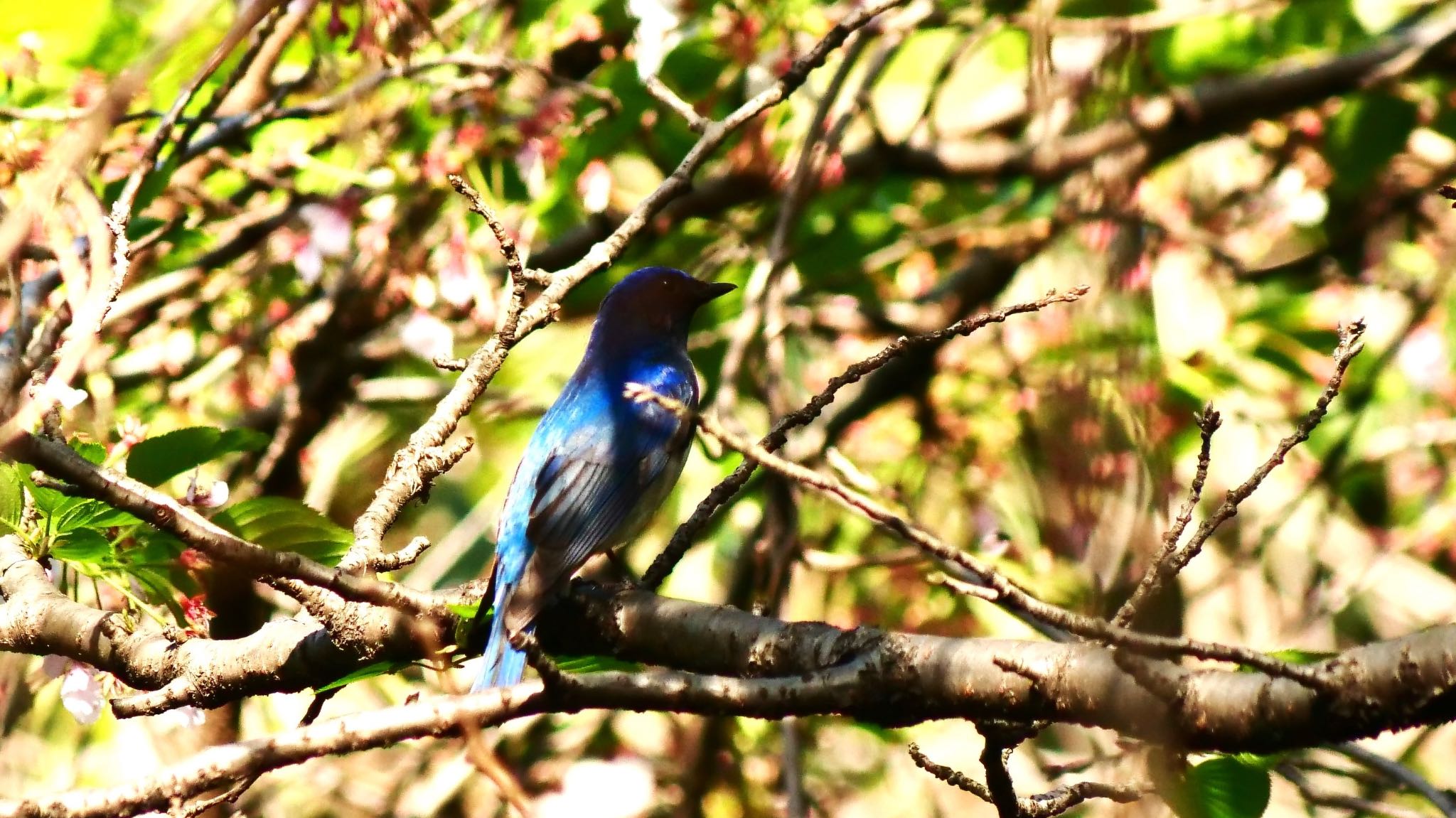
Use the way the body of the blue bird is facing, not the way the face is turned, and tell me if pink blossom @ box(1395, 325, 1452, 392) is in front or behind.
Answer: in front

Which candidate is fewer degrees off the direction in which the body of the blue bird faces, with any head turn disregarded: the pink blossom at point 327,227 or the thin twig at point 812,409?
the thin twig

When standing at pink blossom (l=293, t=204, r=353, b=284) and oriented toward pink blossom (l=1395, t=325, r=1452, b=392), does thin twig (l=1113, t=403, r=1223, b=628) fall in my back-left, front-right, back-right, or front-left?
front-right

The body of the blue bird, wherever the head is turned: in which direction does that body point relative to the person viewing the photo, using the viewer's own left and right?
facing to the right of the viewer

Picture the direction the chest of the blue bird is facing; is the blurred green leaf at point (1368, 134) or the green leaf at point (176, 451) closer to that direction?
the blurred green leaf

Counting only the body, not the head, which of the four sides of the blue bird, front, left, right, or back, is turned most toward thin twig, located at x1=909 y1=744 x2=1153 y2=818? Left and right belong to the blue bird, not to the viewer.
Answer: right

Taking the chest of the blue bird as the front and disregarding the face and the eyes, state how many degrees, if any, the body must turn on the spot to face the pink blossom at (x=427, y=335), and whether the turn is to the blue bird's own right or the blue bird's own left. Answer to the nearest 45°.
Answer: approximately 45° to the blue bird's own left

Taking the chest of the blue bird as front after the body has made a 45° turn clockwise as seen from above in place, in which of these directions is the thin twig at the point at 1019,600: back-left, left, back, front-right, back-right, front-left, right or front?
front-right

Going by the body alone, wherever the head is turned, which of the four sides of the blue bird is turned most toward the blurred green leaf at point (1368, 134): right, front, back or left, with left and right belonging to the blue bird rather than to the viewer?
front
